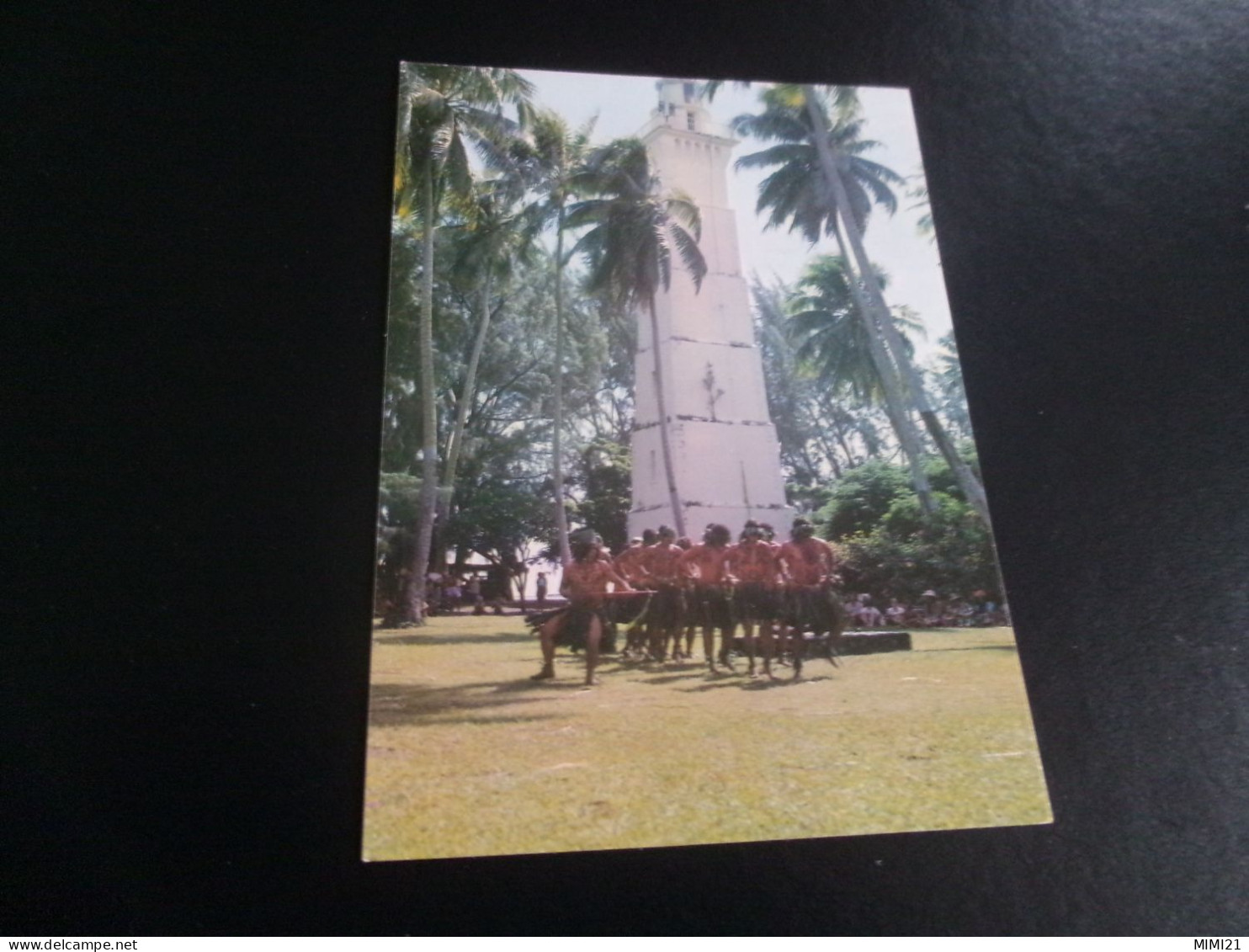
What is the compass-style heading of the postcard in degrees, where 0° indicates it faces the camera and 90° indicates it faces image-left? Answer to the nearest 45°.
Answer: approximately 0°
